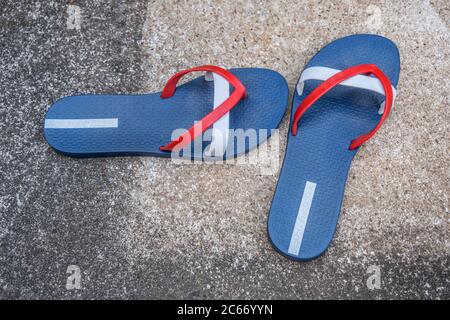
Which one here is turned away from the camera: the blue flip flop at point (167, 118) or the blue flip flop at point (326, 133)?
the blue flip flop at point (326, 133)

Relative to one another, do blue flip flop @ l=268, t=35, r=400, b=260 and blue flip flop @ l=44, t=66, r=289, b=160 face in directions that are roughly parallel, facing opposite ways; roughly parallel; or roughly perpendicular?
roughly perpendicular

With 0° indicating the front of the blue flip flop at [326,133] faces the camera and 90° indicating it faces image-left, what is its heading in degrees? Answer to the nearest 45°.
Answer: approximately 180°

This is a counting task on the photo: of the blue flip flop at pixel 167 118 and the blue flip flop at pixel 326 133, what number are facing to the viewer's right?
1

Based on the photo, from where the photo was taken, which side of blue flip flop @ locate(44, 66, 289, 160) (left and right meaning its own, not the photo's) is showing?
right
